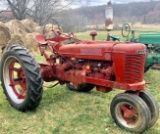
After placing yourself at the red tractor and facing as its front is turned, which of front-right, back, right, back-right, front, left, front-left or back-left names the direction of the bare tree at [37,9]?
back-left

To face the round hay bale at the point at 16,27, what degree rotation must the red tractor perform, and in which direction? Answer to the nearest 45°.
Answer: approximately 135° to its left

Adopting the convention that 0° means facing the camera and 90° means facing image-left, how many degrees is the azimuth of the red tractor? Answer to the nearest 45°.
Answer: approximately 315°

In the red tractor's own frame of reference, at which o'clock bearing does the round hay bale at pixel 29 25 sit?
The round hay bale is roughly at 7 o'clock from the red tractor.

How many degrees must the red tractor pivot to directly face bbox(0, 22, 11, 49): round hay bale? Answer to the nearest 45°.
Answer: approximately 180°

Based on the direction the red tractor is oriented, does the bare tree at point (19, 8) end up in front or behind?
behind

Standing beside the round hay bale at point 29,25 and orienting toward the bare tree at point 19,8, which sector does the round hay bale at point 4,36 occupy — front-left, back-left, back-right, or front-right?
back-left
